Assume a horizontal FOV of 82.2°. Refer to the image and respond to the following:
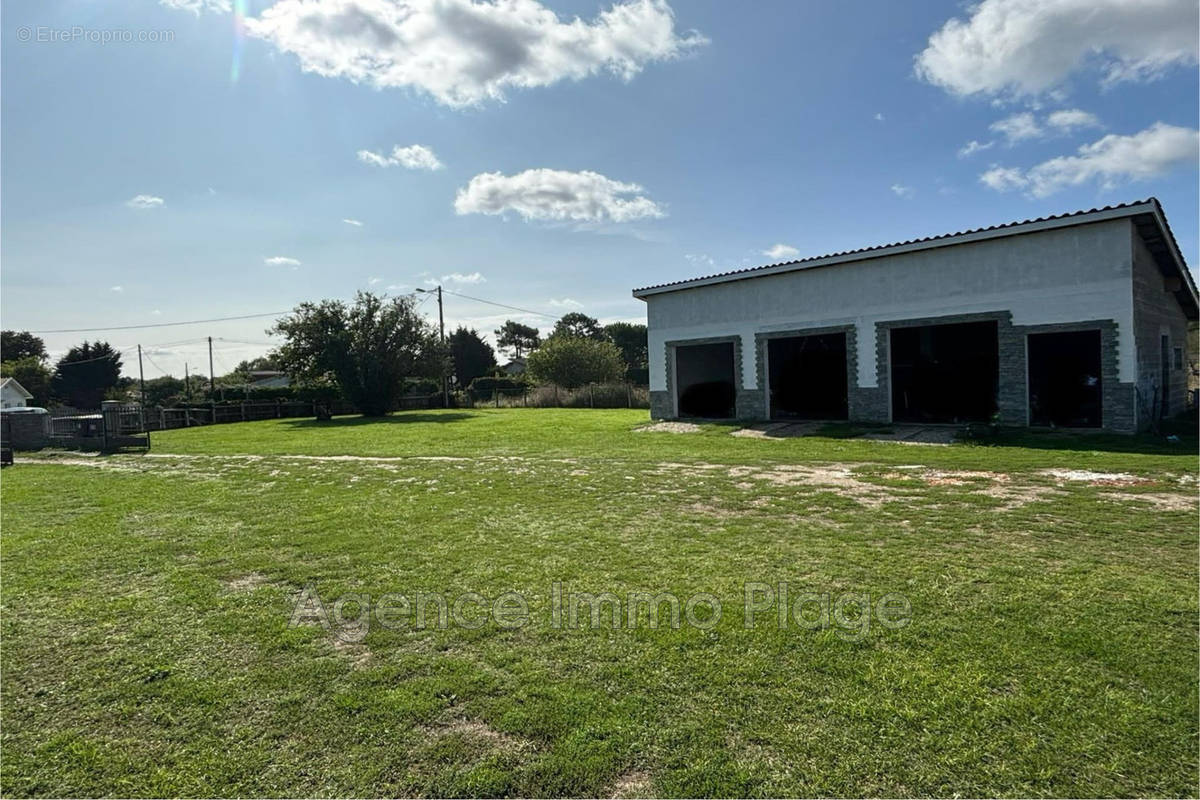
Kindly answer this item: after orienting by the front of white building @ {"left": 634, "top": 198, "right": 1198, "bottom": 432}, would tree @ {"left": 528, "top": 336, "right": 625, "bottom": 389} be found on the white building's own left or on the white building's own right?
on the white building's own right

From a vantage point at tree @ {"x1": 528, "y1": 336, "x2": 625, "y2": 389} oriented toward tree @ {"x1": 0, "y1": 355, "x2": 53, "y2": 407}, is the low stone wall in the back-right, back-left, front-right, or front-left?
front-left

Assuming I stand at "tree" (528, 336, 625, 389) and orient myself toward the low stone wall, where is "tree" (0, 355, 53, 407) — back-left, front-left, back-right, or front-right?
front-right

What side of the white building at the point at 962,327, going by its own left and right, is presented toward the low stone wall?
front

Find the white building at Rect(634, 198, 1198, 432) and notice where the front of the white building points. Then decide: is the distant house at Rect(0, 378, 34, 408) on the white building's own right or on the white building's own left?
on the white building's own right

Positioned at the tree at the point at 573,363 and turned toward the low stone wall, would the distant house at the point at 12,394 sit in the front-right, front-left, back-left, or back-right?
front-right

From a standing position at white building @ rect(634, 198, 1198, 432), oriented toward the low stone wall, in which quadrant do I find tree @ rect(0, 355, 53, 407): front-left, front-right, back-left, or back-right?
front-right

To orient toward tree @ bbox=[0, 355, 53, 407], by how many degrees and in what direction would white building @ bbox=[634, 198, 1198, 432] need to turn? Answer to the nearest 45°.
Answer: approximately 45° to its right

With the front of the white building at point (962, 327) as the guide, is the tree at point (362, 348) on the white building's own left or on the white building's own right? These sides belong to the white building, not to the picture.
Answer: on the white building's own right

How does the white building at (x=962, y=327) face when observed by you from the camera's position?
facing the viewer and to the left of the viewer

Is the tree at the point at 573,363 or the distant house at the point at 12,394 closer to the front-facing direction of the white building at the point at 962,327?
the distant house

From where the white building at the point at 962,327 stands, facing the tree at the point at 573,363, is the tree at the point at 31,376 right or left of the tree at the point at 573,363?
left
